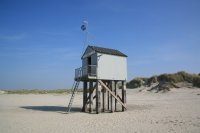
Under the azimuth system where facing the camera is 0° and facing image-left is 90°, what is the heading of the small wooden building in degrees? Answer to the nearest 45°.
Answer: approximately 45°
